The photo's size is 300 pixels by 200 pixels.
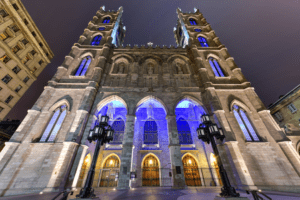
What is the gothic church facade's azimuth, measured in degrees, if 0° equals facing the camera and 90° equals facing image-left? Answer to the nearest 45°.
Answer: approximately 0°
